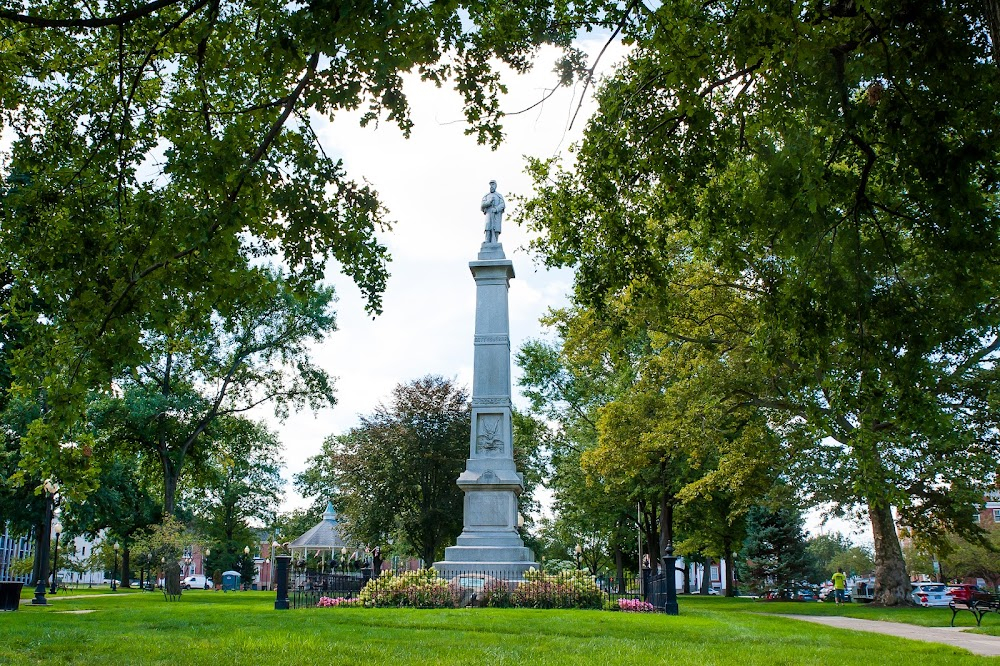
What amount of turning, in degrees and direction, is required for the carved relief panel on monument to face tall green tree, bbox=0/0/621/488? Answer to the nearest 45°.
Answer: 0° — it already faces it

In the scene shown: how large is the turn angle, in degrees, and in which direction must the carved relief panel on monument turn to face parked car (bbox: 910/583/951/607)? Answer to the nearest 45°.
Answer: approximately 135° to its left

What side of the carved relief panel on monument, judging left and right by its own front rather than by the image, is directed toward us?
front

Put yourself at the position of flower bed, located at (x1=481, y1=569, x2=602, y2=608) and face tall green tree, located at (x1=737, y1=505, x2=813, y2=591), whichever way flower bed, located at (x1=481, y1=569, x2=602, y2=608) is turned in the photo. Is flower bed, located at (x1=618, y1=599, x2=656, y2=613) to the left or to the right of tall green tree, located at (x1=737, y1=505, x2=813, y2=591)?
right

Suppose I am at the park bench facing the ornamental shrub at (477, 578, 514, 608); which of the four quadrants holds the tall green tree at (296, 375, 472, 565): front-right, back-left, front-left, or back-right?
front-right

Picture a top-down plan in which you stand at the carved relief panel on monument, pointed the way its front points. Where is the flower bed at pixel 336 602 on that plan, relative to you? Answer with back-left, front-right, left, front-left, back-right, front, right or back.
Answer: front-right

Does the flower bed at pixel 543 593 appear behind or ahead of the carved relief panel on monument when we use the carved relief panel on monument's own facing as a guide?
ahead

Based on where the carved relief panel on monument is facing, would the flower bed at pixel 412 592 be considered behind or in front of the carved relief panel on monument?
in front

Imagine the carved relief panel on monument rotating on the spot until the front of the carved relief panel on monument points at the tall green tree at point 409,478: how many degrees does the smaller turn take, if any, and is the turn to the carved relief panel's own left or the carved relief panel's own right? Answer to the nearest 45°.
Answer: approximately 180°

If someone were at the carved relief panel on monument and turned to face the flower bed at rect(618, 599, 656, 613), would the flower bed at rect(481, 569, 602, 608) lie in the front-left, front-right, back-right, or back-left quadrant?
front-right

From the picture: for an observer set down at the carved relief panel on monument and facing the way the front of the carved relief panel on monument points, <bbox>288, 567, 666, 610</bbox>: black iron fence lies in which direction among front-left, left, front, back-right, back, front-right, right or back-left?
front

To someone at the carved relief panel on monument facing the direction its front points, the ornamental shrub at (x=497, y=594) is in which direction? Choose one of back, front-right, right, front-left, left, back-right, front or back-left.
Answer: front

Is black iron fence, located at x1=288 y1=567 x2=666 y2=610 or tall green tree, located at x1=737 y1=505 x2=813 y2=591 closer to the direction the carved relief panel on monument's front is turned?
the black iron fence
